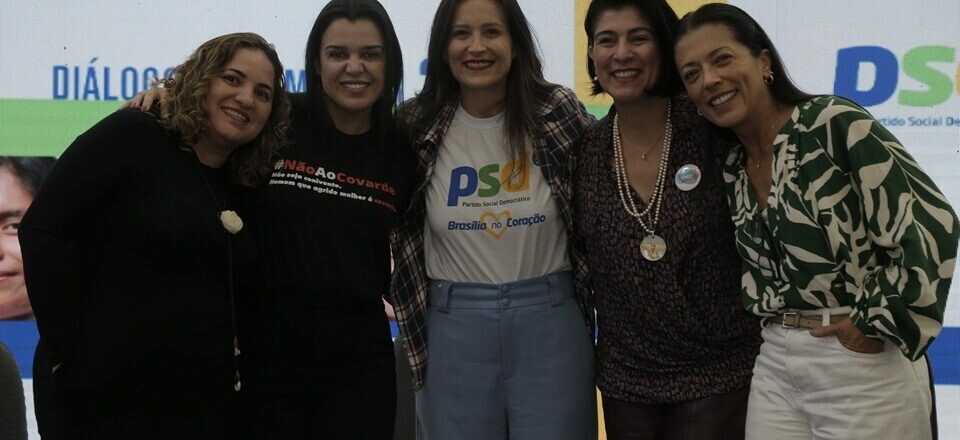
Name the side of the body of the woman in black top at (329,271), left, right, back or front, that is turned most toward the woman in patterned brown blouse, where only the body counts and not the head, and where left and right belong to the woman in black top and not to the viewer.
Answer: left

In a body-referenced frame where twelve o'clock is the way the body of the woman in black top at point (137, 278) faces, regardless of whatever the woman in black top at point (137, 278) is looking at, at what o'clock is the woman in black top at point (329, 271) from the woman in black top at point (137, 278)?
the woman in black top at point (329, 271) is roughly at 10 o'clock from the woman in black top at point (137, 278).

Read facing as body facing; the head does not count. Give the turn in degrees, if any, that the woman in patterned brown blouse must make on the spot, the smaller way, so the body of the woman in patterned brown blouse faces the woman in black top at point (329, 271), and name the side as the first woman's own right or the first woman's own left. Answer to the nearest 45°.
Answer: approximately 90° to the first woman's own right

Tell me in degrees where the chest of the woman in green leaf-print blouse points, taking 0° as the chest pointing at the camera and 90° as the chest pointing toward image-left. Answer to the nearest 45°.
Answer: approximately 45°

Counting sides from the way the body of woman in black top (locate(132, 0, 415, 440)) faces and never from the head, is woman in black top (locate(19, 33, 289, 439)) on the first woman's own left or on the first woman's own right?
on the first woman's own right

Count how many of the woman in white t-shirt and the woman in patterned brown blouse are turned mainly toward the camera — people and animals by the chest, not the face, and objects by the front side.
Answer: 2

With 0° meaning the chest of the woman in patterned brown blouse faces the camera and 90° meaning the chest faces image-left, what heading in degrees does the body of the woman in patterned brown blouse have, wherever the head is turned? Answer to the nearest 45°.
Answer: approximately 0°
